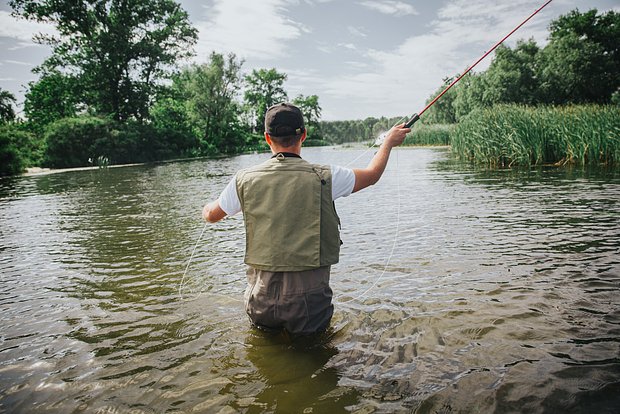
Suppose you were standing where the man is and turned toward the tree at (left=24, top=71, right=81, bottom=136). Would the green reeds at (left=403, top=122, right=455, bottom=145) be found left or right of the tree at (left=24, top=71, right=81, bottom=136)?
right

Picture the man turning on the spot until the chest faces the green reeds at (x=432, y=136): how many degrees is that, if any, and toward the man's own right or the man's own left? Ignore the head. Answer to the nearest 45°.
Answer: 0° — they already face it

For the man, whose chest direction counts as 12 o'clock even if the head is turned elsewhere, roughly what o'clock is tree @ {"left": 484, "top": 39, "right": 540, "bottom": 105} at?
The tree is roughly at 1 o'clock from the man.

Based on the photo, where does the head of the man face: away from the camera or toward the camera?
away from the camera

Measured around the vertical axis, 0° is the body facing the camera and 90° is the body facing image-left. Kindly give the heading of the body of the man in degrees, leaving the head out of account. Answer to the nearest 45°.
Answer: approximately 180°

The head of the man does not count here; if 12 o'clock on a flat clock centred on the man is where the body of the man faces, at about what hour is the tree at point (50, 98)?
The tree is roughly at 11 o'clock from the man.
